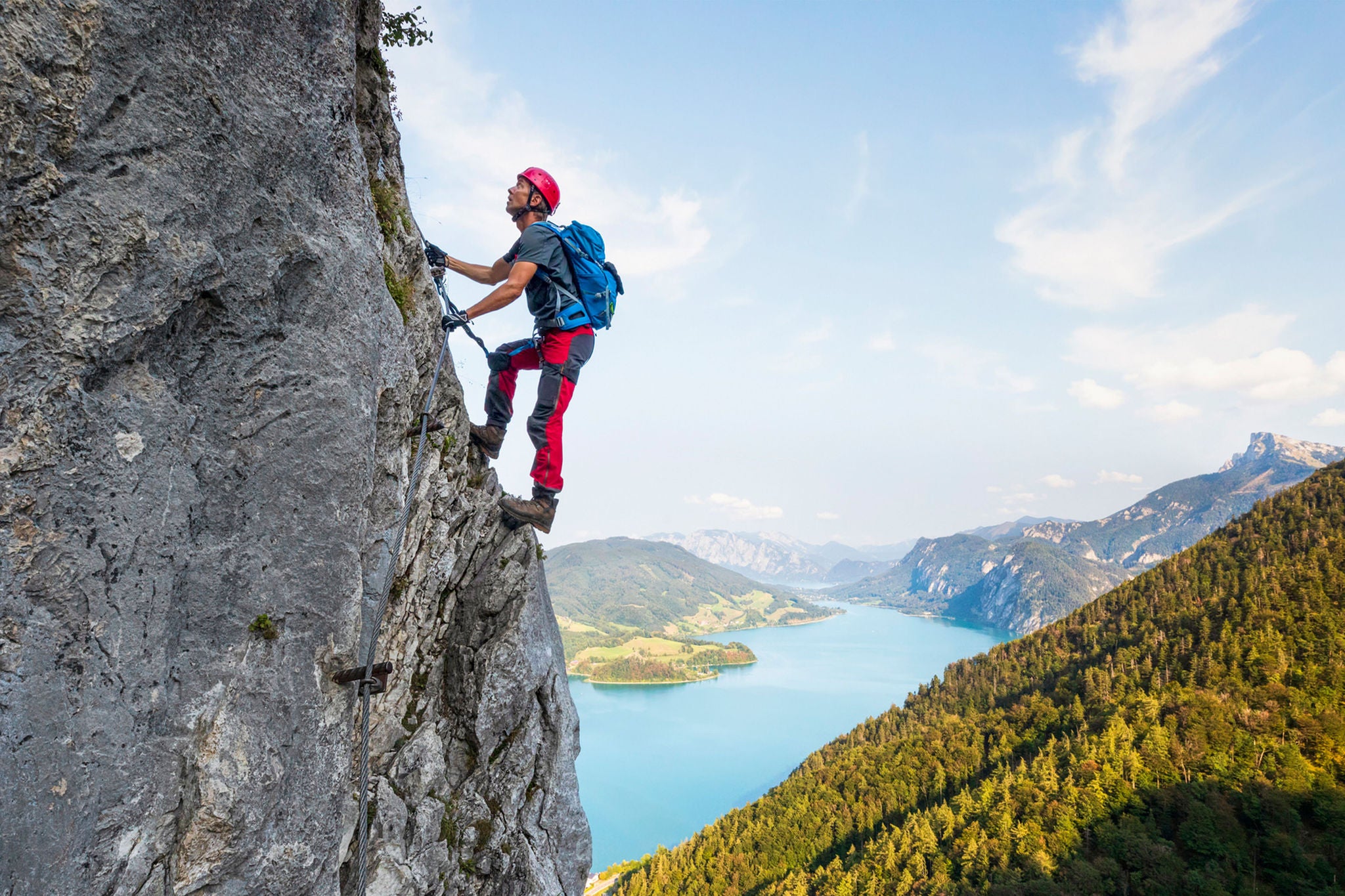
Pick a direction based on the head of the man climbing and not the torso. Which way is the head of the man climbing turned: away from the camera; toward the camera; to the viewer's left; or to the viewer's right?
to the viewer's left

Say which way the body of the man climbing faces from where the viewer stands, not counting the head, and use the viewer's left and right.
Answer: facing to the left of the viewer
